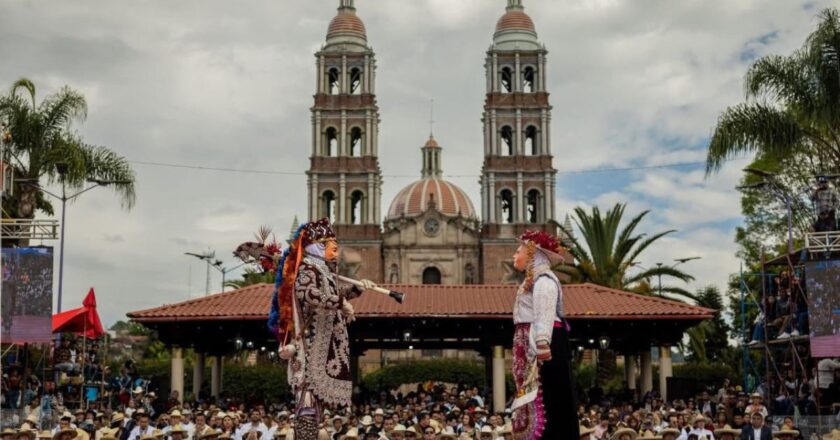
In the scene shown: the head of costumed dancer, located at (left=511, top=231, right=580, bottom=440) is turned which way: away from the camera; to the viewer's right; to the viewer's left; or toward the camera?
to the viewer's left

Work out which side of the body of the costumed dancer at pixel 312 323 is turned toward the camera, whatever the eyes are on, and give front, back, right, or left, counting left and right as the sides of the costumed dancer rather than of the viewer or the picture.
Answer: right

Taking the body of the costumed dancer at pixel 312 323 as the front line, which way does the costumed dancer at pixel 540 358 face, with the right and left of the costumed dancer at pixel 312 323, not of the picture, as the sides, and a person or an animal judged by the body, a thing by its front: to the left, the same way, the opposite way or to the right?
the opposite way

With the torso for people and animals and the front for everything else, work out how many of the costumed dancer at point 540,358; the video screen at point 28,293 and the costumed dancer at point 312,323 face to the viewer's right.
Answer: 1

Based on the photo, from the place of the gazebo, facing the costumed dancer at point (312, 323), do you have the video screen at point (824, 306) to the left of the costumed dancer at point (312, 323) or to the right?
left

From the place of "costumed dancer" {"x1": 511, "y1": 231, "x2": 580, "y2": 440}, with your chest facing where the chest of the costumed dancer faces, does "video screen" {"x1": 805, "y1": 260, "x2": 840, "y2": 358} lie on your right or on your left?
on your right

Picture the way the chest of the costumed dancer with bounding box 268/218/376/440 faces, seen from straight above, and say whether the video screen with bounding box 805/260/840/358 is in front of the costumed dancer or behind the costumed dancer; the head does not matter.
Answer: in front

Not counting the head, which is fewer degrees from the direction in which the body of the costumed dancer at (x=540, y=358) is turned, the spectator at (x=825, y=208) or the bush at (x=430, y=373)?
the bush

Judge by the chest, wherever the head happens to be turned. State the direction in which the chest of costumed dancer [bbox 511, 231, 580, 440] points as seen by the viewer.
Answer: to the viewer's left

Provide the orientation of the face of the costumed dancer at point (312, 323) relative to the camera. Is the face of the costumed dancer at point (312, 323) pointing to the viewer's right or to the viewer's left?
to the viewer's right
